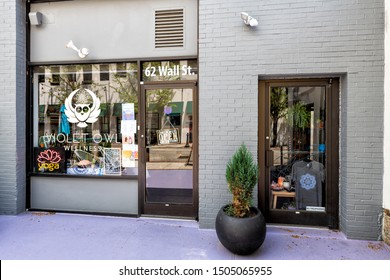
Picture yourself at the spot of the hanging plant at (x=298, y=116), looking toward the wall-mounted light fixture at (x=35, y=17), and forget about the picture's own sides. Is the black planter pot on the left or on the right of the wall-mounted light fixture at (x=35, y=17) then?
left

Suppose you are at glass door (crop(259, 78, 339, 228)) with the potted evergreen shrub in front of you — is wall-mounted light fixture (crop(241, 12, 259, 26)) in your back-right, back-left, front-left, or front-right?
front-right

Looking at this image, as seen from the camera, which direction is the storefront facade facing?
toward the camera

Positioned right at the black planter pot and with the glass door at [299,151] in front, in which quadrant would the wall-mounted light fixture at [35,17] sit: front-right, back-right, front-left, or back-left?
back-left
